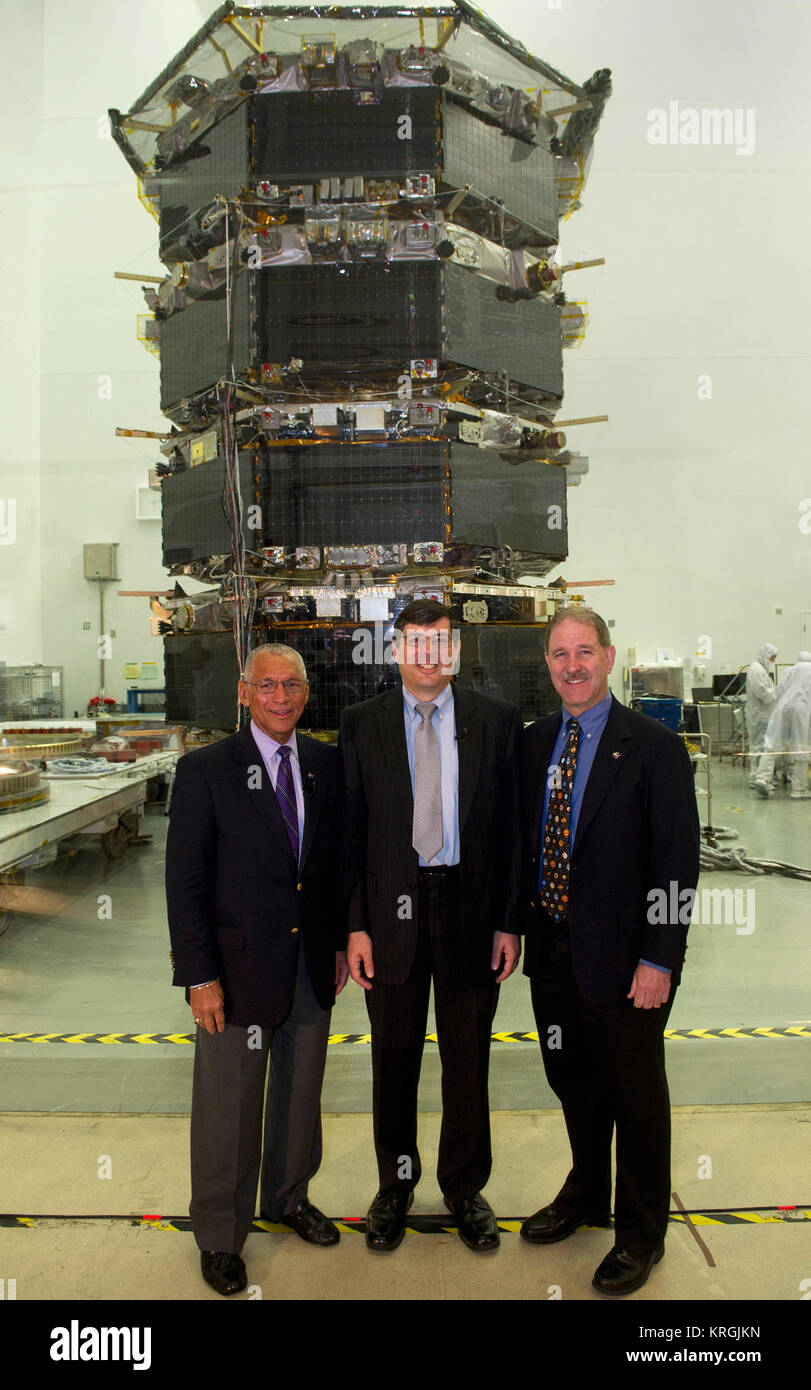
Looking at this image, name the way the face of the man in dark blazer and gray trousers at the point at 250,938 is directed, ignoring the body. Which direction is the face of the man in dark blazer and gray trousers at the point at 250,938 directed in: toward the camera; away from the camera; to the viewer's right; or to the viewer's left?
toward the camera

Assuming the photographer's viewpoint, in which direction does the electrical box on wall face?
facing the viewer

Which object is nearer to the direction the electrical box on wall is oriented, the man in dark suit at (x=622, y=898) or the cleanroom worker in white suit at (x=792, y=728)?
the man in dark suit

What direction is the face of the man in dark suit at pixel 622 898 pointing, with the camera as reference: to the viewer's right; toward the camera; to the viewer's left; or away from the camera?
toward the camera

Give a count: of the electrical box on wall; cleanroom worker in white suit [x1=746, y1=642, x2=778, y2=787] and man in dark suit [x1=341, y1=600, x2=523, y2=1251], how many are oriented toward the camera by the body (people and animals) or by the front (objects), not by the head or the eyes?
2

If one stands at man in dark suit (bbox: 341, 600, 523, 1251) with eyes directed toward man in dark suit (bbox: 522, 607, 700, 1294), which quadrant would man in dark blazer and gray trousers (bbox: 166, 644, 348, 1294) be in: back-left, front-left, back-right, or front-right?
back-right

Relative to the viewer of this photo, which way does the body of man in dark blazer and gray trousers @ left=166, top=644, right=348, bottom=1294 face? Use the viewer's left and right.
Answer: facing the viewer and to the right of the viewer

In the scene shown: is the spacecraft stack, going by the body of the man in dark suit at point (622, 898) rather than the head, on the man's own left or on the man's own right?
on the man's own right

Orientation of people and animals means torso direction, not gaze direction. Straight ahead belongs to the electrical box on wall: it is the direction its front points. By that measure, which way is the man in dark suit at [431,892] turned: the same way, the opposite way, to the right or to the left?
the same way
